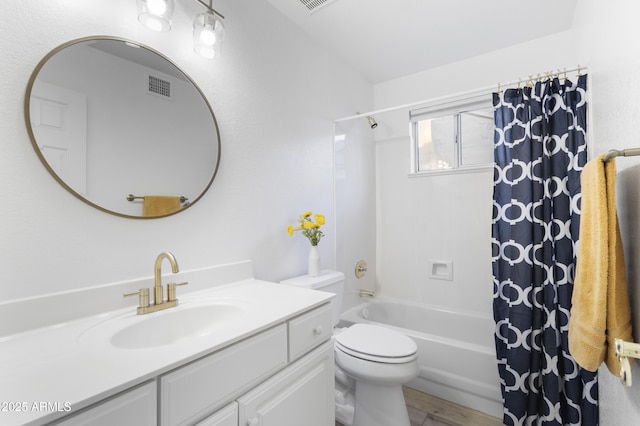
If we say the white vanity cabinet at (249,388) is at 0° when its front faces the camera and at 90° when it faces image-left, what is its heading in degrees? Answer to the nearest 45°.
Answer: approximately 315°

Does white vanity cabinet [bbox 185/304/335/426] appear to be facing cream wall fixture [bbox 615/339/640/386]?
yes

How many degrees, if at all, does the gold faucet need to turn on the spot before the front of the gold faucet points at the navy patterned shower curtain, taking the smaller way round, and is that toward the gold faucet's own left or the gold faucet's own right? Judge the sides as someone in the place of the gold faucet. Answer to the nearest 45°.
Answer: approximately 45° to the gold faucet's own left

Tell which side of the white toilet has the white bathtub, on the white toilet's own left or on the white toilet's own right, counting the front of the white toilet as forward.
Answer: on the white toilet's own left

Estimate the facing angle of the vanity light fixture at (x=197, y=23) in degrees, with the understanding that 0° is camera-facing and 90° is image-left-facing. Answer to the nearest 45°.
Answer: approximately 315°
